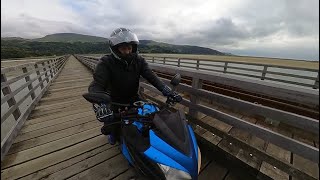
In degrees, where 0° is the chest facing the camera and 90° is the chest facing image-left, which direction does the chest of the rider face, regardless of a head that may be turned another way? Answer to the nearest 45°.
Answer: approximately 315°

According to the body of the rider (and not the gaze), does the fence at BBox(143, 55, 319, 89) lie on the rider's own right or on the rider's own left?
on the rider's own left

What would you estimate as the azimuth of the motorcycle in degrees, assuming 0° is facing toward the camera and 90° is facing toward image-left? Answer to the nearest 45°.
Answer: approximately 315°

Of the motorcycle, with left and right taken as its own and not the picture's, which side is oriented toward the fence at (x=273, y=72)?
left
